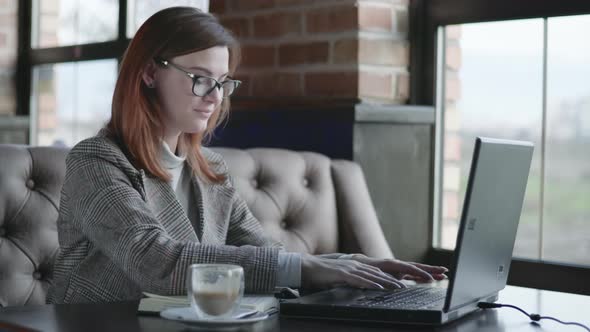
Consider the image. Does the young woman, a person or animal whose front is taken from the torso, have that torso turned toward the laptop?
yes

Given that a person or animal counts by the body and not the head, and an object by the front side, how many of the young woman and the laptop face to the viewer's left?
1

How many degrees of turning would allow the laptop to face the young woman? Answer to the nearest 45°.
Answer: approximately 45° to its right

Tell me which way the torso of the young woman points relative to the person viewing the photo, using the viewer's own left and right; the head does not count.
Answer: facing the viewer and to the right of the viewer

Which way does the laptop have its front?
to the viewer's left

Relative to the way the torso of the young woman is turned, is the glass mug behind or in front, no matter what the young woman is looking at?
in front

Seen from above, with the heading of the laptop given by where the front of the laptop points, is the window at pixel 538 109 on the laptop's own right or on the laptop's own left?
on the laptop's own right

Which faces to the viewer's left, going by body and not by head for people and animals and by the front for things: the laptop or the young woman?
the laptop
